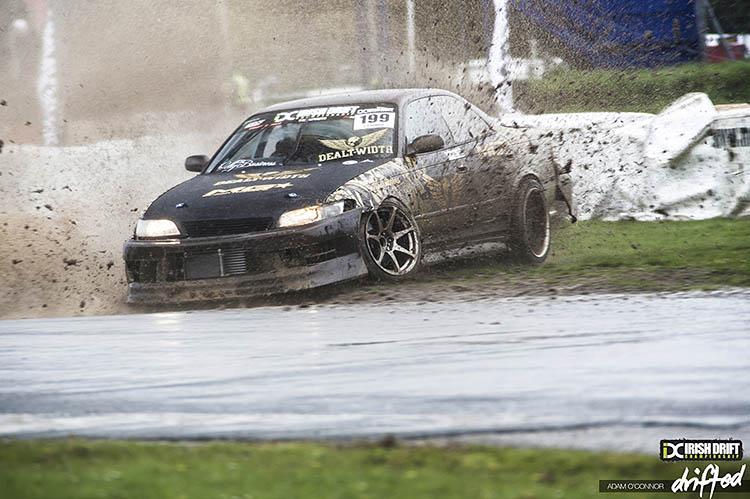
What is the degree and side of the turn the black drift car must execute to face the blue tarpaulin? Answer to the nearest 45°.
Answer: approximately 180°

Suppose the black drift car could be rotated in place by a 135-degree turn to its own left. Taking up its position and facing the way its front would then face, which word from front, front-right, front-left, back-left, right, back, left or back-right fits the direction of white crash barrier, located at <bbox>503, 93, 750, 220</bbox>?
front-left

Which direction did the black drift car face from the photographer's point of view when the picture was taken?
facing the viewer and to the left of the viewer
